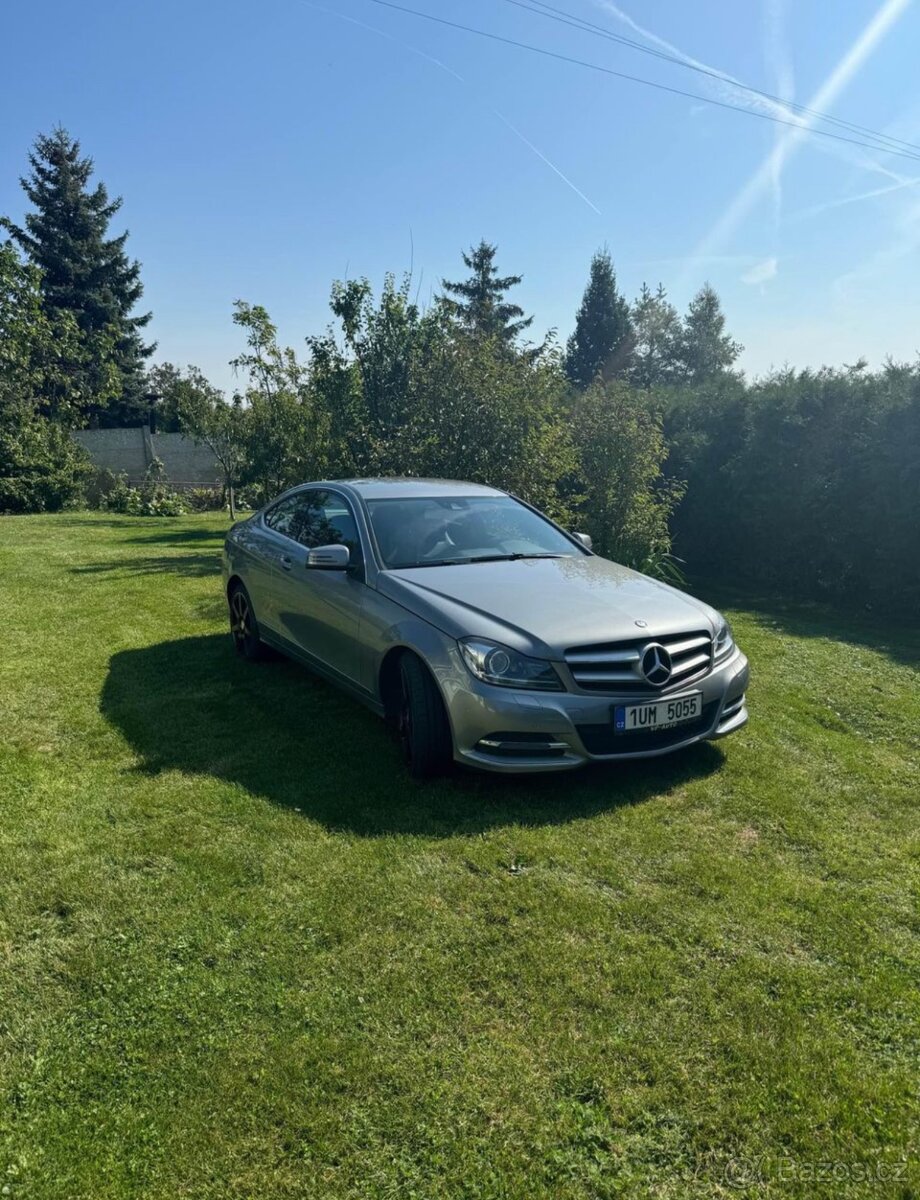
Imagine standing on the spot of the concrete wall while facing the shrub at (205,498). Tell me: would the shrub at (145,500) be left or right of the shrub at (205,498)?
right

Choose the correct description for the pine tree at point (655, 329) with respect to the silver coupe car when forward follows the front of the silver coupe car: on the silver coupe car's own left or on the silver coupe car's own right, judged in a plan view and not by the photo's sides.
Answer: on the silver coupe car's own left

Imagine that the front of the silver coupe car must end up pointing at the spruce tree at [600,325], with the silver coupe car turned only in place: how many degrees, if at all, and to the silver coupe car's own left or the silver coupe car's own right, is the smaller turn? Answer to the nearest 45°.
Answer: approximately 135° to the silver coupe car's own left

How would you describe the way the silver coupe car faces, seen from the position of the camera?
facing the viewer and to the right of the viewer

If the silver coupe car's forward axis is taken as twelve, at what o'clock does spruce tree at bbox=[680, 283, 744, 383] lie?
The spruce tree is roughly at 8 o'clock from the silver coupe car.

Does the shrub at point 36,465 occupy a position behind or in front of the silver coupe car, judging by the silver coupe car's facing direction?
behind

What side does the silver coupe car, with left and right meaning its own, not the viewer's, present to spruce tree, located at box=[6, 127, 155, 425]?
back
